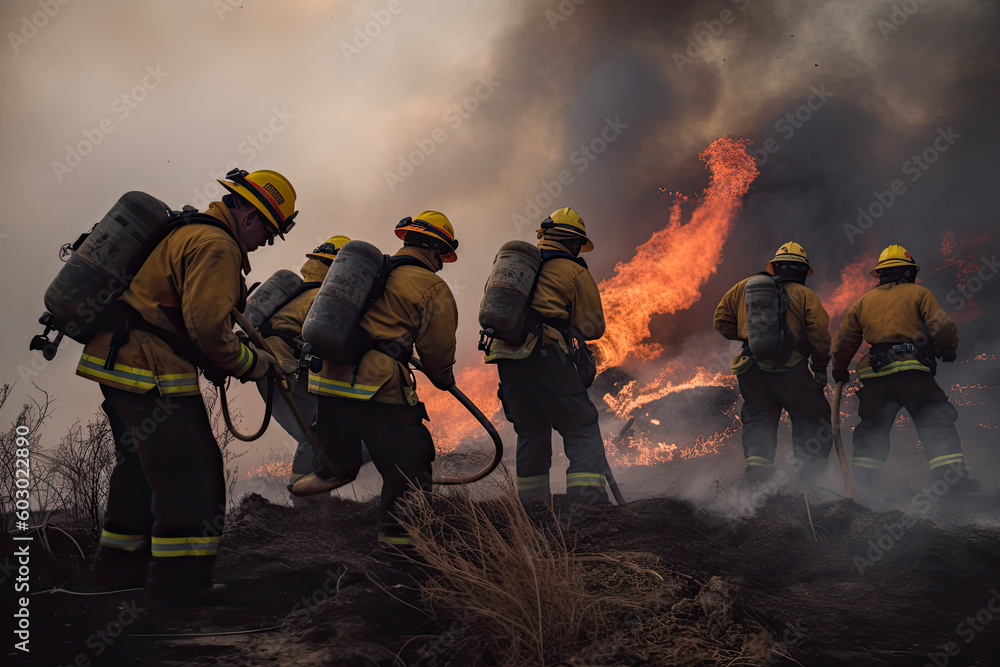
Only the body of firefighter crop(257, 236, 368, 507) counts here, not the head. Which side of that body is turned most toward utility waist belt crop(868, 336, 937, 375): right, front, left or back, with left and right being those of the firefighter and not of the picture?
front

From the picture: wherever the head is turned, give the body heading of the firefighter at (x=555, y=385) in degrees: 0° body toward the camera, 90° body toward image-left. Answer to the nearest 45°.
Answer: approximately 225°

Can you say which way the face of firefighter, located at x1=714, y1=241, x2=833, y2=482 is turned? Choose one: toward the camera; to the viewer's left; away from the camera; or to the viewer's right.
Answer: away from the camera

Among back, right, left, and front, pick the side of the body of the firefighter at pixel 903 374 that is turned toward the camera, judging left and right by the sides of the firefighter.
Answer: back

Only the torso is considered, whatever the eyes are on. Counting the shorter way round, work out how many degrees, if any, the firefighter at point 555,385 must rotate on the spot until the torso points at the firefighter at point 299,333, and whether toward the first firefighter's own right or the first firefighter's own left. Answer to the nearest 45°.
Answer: approximately 135° to the first firefighter's own left

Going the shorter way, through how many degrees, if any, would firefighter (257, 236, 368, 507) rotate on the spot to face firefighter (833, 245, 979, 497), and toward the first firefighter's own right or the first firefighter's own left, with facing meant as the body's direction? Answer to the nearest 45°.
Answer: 0° — they already face them

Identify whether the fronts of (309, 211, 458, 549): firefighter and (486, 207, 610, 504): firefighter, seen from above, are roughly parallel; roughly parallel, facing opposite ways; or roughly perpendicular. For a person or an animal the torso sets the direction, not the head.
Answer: roughly parallel

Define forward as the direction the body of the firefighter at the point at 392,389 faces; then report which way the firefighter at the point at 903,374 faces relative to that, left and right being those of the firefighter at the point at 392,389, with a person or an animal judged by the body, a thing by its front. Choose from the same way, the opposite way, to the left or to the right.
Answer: the same way

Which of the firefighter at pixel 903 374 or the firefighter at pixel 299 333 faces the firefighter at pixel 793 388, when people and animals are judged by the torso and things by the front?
the firefighter at pixel 299 333

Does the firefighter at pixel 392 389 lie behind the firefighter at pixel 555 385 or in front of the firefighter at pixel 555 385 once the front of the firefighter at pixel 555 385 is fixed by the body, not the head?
behind

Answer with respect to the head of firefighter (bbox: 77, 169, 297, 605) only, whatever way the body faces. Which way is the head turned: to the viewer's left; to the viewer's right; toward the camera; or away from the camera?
to the viewer's right

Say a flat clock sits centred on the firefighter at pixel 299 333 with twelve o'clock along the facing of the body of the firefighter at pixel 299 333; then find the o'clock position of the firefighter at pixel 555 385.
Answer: the firefighter at pixel 555 385 is roughly at 1 o'clock from the firefighter at pixel 299 333.
